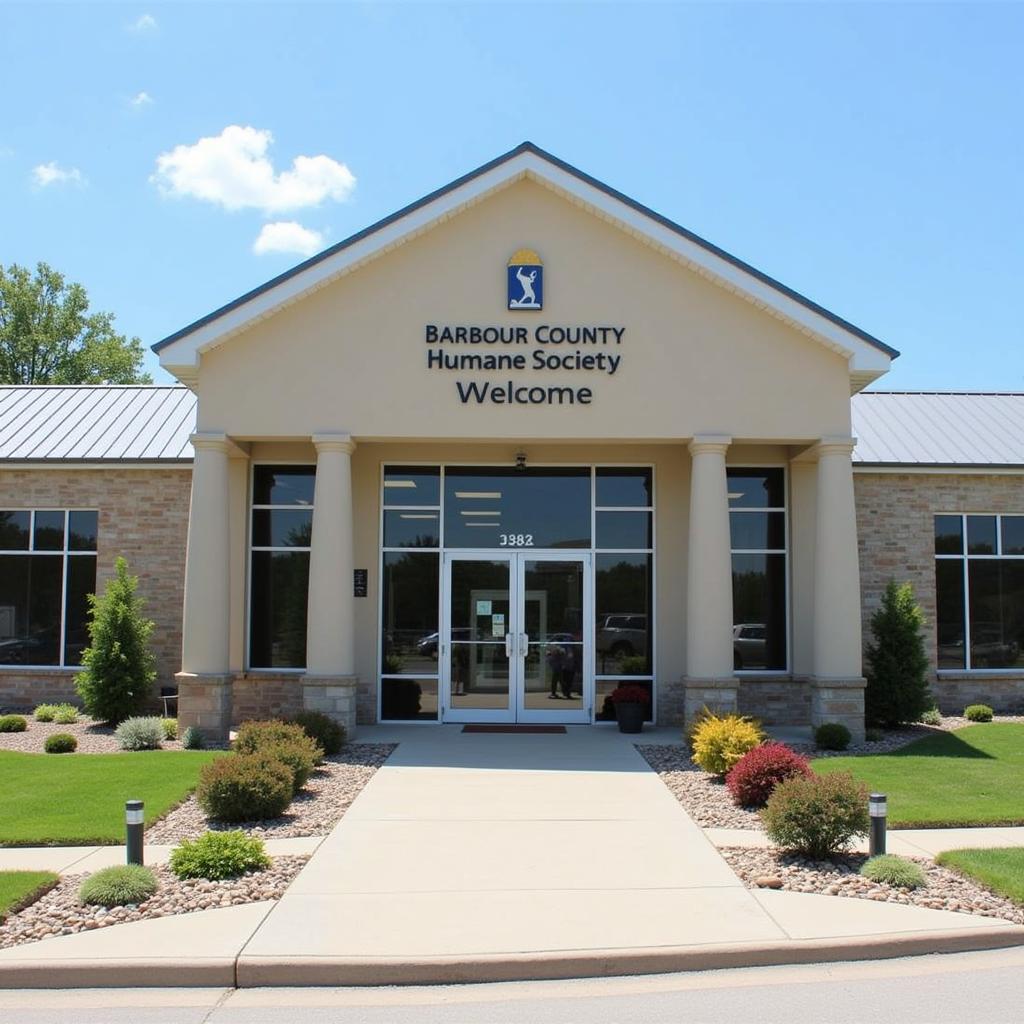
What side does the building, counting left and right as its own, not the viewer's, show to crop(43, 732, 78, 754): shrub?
right

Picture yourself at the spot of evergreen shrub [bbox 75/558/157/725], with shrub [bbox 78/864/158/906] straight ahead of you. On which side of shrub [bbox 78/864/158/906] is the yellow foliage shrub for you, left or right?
left

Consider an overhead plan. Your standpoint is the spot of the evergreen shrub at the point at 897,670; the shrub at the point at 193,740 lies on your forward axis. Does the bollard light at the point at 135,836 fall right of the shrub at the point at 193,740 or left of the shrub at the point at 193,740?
left

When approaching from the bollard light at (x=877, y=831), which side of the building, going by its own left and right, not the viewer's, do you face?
front

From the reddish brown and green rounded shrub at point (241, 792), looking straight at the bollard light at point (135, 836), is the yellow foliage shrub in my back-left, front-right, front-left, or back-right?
back-left

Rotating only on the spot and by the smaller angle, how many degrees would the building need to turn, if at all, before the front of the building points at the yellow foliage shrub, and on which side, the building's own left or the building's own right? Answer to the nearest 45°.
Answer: approximately 45° to the building's own left

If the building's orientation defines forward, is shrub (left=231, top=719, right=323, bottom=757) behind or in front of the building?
in front

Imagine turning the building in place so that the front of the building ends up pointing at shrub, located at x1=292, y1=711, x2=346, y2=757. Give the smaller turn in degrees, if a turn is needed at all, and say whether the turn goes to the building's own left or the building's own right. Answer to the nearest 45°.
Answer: approximately 45° to the building's own right

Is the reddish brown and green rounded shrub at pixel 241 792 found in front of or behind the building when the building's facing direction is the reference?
in front

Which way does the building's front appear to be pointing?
toward the camera

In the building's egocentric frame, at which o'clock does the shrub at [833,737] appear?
The shrub is roughly at 10 o'clock from the building.

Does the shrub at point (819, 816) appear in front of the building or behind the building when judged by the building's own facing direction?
in front
